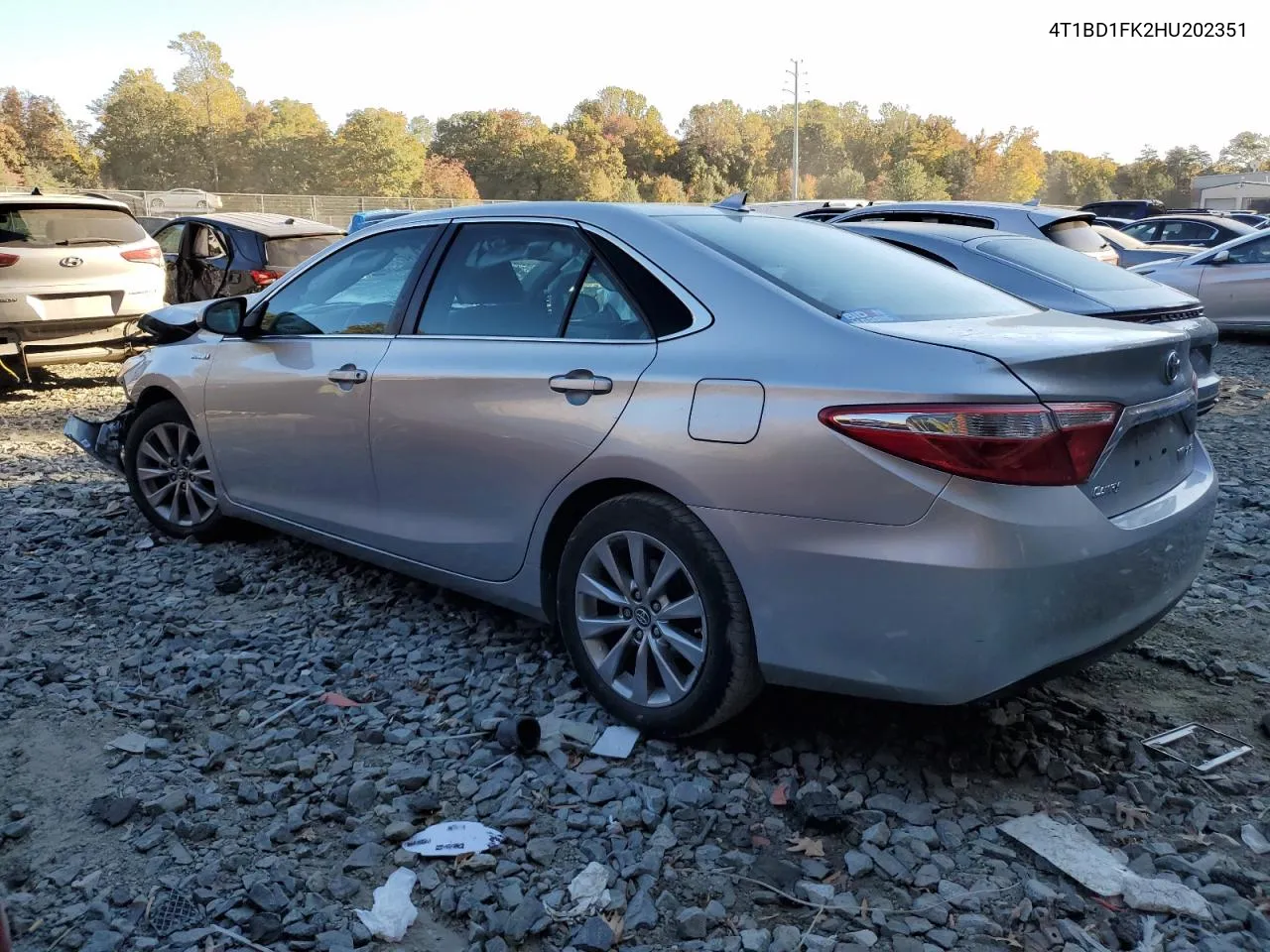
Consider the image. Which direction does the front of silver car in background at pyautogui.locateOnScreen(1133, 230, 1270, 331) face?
to the viewer's left

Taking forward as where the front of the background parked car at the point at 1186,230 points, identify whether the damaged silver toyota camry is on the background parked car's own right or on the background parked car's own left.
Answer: on the background parked car's own left

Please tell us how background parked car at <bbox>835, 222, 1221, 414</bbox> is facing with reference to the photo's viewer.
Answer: facing away from the viewer and to the left of the viewer

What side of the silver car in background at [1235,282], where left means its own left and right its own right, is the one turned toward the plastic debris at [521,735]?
left

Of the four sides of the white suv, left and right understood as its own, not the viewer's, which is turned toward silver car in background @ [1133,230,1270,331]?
right

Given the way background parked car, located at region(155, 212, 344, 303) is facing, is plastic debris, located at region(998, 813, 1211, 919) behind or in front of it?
behind

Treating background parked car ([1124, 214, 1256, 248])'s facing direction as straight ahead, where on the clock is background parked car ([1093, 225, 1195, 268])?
background parked car ([1093, 225, 1195, 268]) is roughly at 9 o'clock from background parked car ([1124, 214, 1256, 248]).

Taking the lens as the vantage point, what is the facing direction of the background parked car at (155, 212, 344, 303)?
facing away from the viewer and to the left of the viewer

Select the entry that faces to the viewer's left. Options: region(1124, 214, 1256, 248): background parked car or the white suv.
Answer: the background parked car

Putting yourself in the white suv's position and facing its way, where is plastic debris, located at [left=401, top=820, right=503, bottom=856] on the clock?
The plastic debris is roughly at 6 o'clock from the white suv.

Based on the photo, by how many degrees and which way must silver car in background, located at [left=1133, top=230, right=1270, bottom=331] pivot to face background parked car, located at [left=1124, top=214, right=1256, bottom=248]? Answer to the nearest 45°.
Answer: approximately 90° to its right

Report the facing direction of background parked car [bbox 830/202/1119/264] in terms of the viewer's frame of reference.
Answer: facing away from the viewer and to the left of the viewer

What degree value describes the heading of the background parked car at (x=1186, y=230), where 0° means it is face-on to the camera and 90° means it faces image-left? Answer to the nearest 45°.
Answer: approximately 90°

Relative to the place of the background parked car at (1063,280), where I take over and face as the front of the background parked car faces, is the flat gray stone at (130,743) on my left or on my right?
on my left
